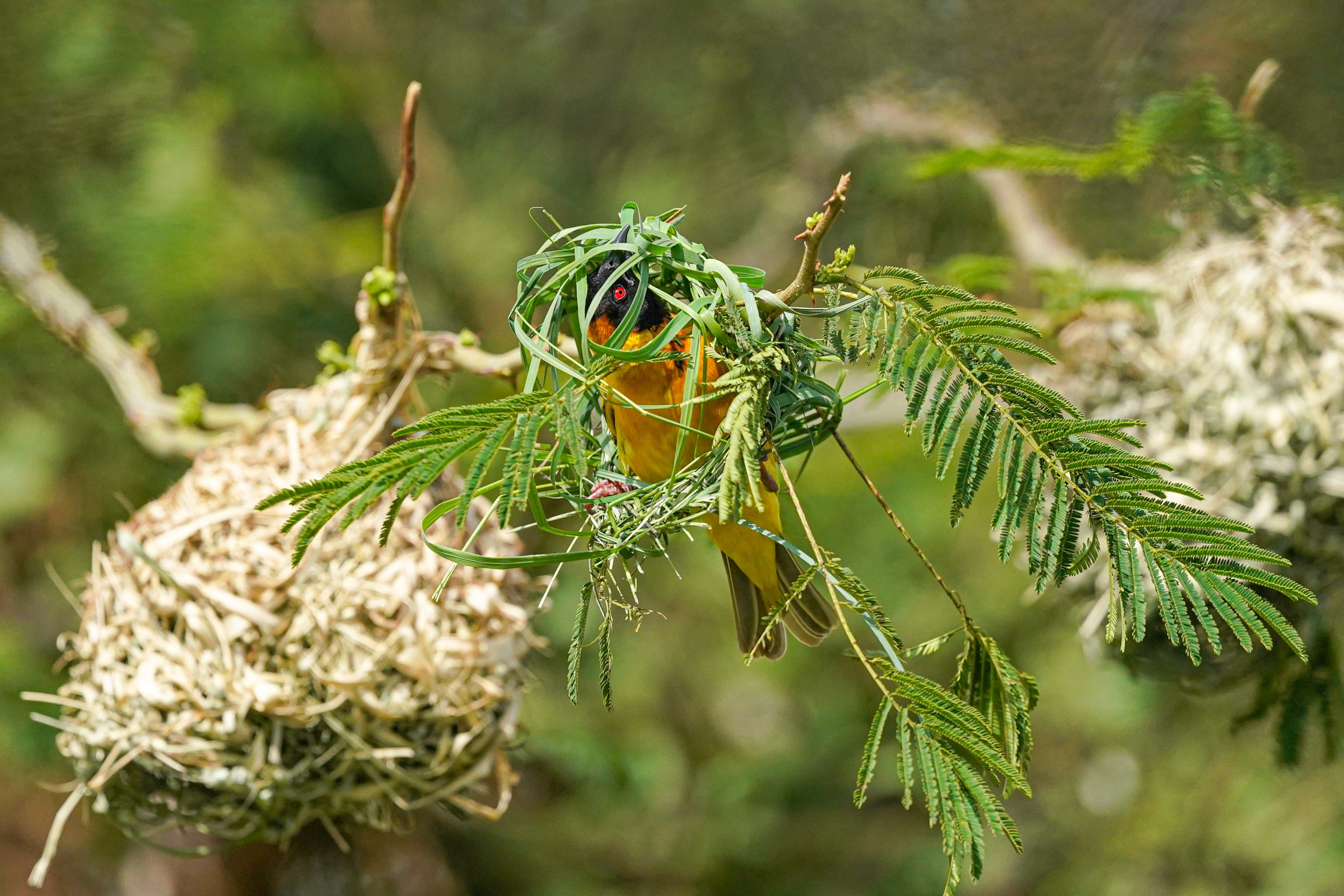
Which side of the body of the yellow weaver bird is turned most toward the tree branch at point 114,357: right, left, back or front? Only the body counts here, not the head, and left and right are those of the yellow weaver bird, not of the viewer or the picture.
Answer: right

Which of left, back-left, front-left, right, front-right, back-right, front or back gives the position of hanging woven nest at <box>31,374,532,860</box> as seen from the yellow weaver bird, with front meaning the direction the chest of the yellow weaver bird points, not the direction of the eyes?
right

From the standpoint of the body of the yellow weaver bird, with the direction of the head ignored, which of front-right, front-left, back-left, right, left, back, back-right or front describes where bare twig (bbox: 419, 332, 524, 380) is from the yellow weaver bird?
right

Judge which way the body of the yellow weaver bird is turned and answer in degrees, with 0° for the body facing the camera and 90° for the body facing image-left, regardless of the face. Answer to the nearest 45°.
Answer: approximately 45°

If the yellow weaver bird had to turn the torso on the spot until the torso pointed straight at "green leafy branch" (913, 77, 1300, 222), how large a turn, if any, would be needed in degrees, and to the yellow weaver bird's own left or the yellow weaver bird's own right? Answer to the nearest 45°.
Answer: approximately 180°
